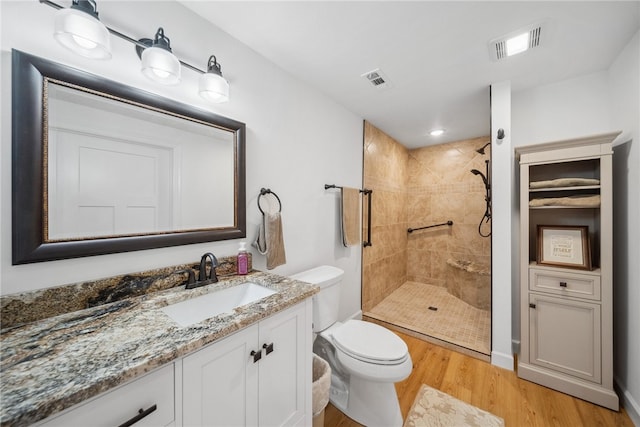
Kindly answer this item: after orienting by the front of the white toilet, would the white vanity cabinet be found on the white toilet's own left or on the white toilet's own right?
on the white toilet's own right

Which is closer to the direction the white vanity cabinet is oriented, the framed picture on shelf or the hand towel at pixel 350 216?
the framed picture on shelf

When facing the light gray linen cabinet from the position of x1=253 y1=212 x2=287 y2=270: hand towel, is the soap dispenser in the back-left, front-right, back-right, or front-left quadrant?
back-right

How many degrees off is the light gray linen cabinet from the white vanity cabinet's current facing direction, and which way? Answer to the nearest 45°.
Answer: approximately 45° to its left

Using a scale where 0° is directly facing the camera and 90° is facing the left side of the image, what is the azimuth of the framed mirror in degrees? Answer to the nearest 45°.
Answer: approximately 315°
